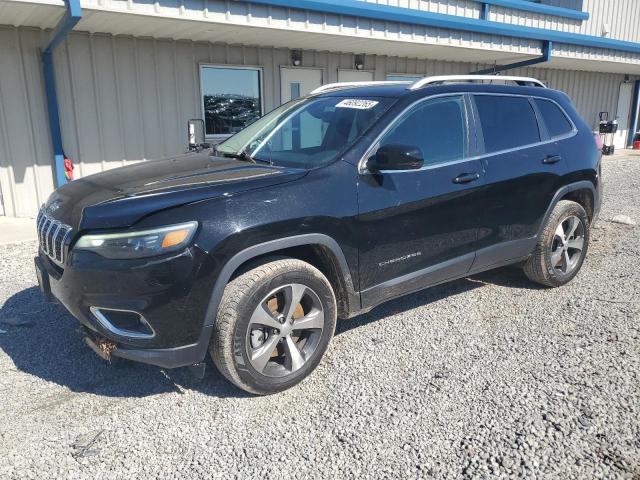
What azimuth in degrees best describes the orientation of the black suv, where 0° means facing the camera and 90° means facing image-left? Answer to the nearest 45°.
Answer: approximately 45°

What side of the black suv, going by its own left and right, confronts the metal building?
right
